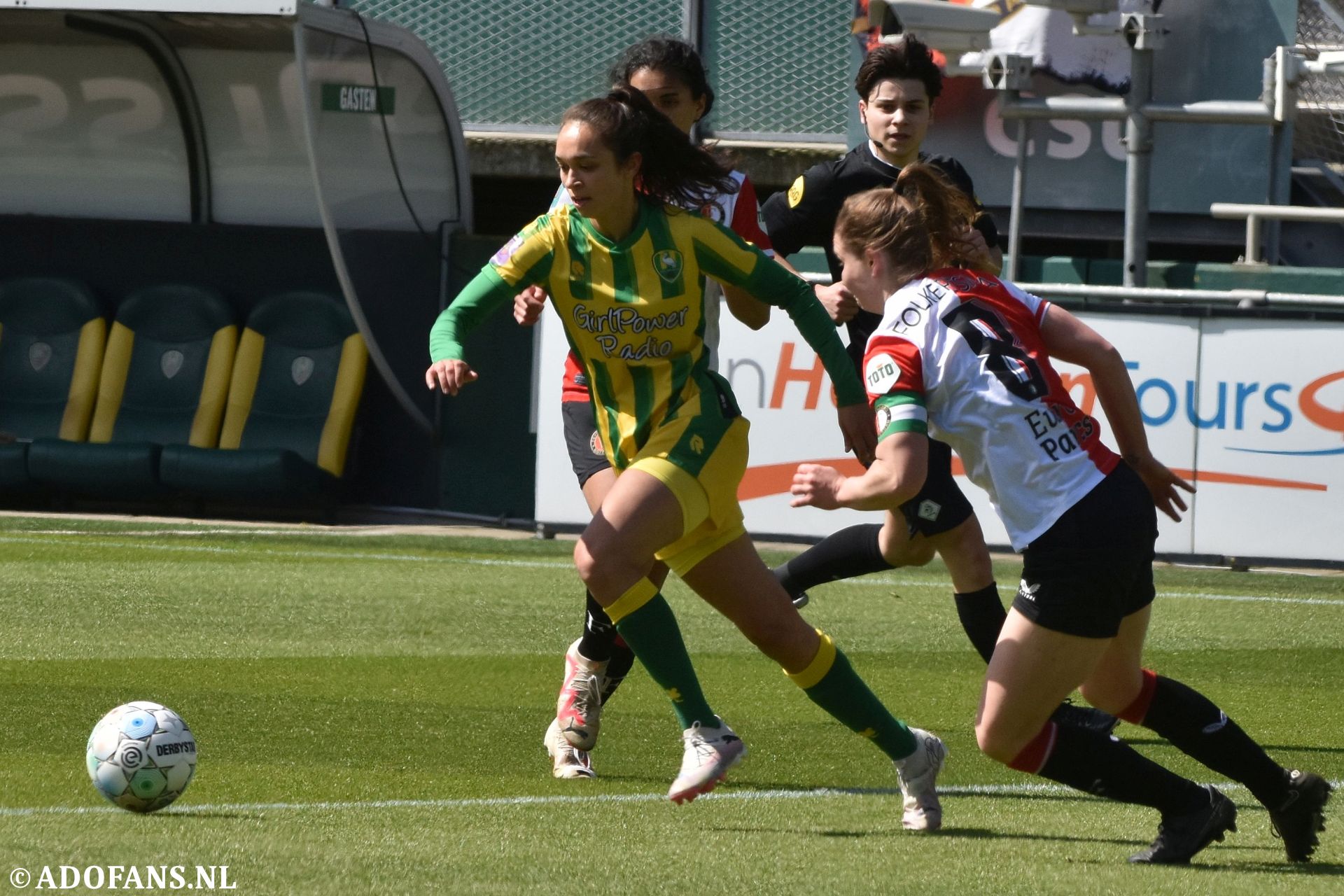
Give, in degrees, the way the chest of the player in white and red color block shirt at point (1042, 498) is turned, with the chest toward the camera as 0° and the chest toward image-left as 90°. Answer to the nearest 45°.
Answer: approximately 135°

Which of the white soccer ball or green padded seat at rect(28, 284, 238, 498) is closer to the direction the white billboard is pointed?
the white soccer ball

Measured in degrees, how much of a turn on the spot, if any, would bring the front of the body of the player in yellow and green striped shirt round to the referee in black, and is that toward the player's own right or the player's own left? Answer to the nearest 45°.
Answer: approximately 135° to the player's own right

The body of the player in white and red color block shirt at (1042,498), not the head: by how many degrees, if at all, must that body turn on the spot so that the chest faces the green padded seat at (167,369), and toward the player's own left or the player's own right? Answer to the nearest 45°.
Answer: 0° — they already face it

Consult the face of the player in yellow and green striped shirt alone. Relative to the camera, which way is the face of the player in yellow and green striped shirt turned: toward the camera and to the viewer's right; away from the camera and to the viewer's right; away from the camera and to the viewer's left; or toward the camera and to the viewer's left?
toward the camera and to the viewer's left

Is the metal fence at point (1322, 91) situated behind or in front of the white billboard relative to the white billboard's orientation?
behind

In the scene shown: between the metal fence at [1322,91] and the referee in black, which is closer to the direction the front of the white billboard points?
the referee in black

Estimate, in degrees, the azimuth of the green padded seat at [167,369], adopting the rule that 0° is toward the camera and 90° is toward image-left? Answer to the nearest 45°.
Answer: approximately 45°

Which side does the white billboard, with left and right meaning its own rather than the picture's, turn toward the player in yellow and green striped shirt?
front

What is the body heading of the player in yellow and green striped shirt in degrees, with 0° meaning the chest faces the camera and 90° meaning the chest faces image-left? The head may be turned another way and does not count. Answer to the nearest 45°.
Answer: approximately 45°

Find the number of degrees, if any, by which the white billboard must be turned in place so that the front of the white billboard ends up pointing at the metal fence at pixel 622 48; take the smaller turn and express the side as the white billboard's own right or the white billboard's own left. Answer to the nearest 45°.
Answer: approximately 135° to the white billboard's own right
